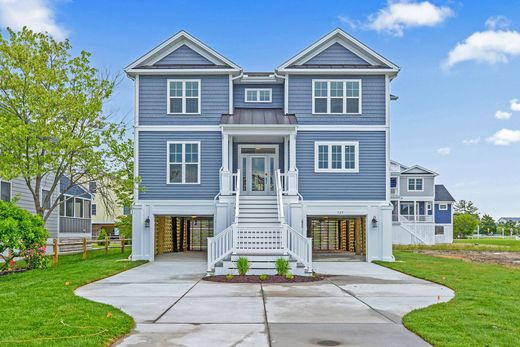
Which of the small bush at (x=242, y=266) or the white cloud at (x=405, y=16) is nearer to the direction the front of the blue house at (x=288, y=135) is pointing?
the small bush

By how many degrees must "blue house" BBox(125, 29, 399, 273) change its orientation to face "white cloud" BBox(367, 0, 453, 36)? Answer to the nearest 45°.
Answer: approximately 135° to its left

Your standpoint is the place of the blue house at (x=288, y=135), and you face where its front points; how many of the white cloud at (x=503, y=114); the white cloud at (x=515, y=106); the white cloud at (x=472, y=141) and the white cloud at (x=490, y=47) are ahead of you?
0

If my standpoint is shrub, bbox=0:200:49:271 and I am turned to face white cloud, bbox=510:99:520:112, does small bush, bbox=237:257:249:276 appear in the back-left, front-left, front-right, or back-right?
front-right

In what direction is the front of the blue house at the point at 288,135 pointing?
toward the camera

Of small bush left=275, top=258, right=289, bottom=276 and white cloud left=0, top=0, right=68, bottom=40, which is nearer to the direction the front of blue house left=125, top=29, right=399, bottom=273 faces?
the small bush

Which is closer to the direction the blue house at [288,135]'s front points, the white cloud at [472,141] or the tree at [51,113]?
the tree

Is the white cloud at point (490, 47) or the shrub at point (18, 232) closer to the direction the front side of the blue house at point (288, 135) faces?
the shrub

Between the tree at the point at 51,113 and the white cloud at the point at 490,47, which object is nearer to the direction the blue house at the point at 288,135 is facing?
the tree

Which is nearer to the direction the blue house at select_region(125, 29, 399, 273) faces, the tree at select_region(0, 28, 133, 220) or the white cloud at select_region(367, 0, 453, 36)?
the tree

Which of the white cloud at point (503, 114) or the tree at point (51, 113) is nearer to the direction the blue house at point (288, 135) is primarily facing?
the tree

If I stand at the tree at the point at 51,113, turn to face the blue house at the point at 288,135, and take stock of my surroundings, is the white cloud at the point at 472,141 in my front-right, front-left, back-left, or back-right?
front-left

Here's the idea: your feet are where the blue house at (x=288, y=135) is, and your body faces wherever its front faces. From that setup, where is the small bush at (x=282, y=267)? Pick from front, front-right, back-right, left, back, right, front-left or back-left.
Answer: front
